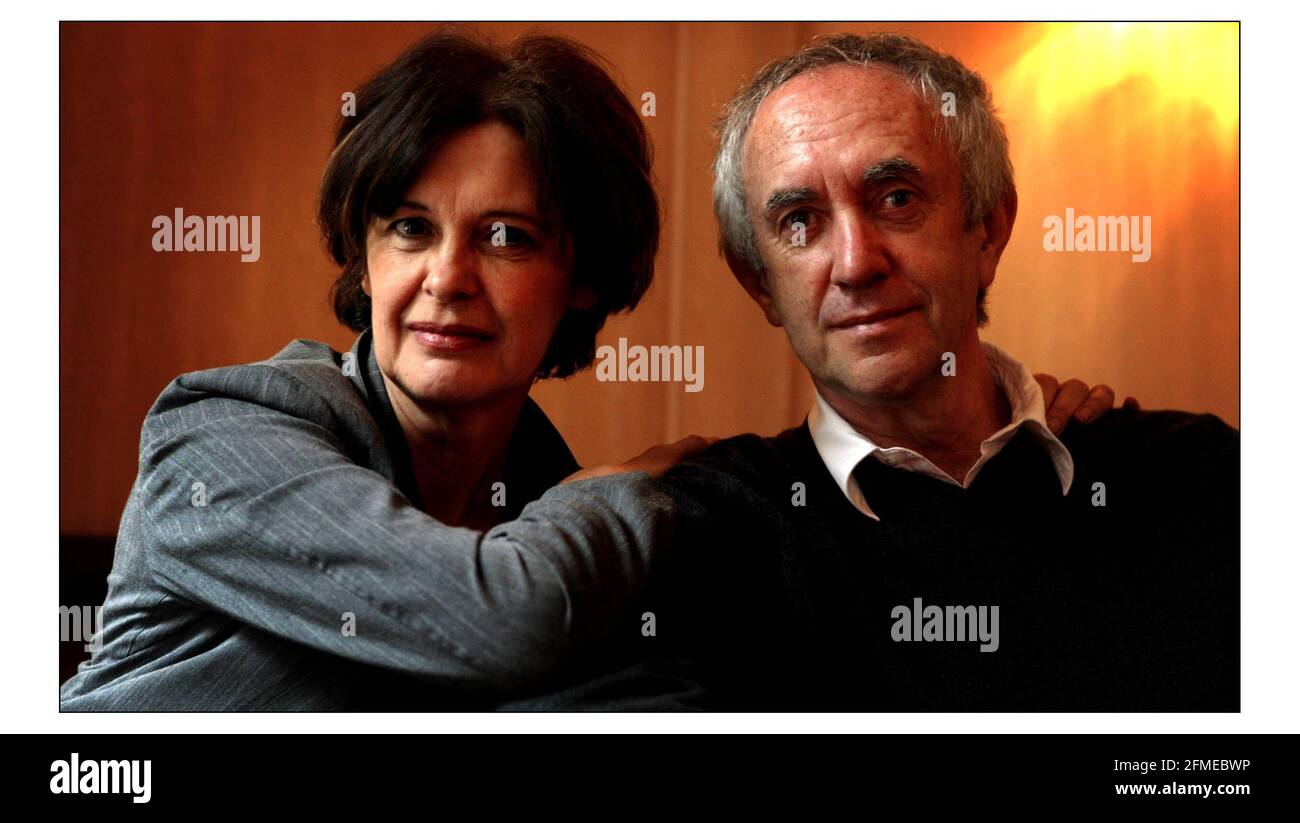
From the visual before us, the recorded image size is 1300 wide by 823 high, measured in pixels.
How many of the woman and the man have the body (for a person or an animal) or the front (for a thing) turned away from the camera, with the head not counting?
0

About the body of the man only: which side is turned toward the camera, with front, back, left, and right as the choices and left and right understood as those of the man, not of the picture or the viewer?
front

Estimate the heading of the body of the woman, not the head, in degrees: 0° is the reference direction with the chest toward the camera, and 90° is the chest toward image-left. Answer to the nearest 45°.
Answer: approximately 315°

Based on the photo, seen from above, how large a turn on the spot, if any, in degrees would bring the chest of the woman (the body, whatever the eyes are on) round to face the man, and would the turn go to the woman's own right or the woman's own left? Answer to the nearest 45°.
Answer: approximately 45° to the woman's own left

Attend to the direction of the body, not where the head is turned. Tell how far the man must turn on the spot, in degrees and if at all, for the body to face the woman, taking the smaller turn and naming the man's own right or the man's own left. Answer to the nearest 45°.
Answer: approximately 90° to the man's own right
